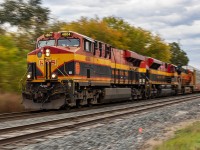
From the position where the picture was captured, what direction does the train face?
facing the viewer and to the left of the viewer
